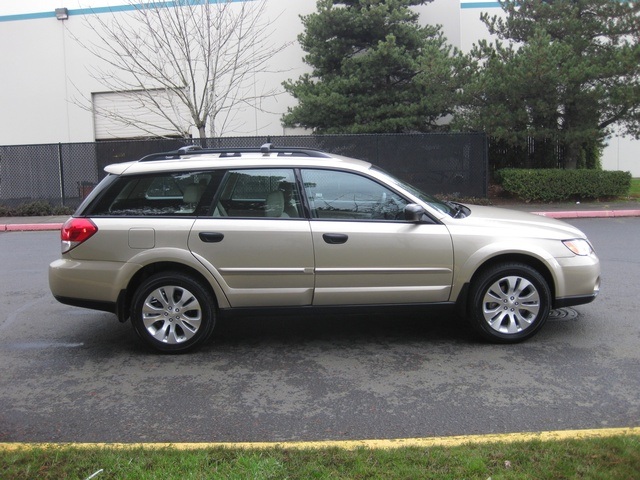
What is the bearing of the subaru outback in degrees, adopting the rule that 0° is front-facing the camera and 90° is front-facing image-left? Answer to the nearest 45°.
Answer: approximately 270°

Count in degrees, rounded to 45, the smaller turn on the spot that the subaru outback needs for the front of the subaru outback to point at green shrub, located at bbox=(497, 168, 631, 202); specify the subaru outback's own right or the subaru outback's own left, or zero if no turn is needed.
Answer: approximately 45° to the subaru outback's own left

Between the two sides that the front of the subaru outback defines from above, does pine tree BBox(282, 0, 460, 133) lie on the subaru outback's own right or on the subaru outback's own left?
on the subaru outback's own left

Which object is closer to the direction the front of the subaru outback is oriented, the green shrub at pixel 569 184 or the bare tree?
the green shrub

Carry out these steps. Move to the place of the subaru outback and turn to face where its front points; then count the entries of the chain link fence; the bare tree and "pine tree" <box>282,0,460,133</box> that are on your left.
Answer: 3

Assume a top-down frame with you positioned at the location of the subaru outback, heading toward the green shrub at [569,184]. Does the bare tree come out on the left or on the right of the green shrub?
left

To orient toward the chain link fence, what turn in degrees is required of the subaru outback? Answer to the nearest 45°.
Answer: approximately 90° to its left

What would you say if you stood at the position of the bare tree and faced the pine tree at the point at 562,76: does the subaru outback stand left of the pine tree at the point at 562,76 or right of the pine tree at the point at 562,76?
right
